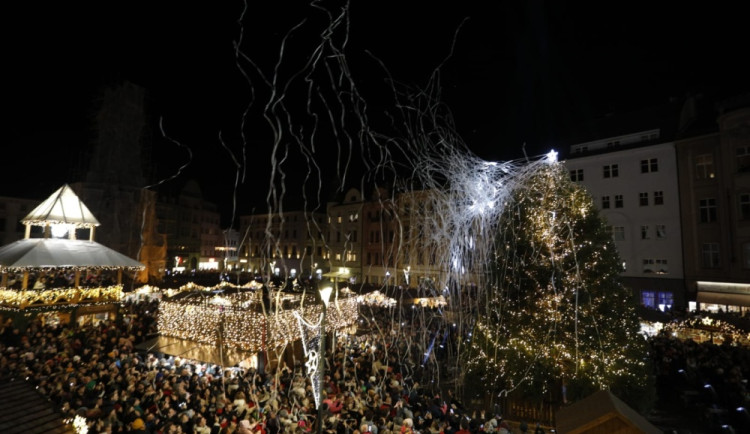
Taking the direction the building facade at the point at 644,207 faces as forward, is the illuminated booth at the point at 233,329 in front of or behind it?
in front

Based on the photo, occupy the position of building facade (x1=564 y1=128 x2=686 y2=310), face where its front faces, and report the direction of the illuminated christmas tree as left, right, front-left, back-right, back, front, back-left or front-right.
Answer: front-left

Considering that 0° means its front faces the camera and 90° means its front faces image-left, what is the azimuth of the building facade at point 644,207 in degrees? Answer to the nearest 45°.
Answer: approximately 45°

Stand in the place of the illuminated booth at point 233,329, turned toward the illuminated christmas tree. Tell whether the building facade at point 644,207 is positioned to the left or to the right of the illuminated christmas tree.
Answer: left

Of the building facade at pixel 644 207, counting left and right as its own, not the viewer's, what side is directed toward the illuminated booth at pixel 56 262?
front

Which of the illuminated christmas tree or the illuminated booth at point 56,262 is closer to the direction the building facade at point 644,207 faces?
the illuminated booth
